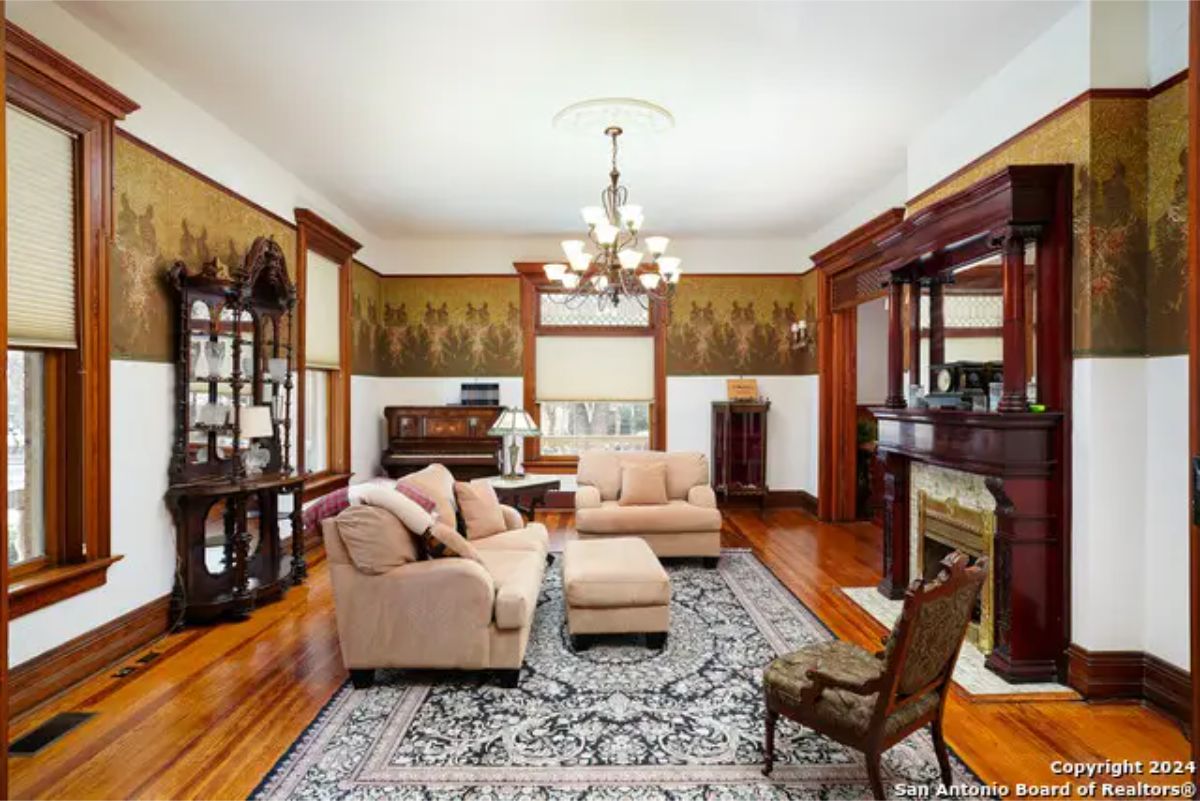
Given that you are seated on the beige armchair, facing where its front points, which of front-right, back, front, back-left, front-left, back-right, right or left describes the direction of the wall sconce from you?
back-left

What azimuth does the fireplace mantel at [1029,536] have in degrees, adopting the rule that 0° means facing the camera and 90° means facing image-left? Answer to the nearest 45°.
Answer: approximately 45°

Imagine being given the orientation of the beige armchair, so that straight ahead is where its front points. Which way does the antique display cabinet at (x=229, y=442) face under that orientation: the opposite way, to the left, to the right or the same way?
to the left

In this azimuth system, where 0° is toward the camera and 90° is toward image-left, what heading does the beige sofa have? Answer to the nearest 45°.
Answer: approximately 270°

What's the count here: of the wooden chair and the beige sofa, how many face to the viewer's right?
1

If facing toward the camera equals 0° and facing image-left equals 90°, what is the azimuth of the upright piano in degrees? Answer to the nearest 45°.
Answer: approximately 0°

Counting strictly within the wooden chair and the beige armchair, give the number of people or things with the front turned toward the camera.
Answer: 1
